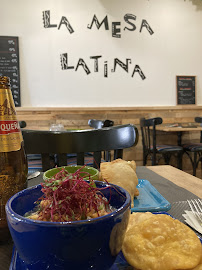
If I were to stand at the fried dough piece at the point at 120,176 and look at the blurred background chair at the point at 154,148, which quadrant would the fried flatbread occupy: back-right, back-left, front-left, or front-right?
back-right

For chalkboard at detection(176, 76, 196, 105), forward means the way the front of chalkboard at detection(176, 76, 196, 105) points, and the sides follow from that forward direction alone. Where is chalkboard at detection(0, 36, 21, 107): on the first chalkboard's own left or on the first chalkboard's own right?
on the first chalkboard's own right

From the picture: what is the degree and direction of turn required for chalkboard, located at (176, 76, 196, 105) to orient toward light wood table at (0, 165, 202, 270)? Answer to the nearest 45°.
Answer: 0° — it already faces it

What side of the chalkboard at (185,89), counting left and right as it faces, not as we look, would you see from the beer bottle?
front

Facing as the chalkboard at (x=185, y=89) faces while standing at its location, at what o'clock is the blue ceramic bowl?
The blue ceramic bowl is roughly at 12 o'clock from the chalkboard.

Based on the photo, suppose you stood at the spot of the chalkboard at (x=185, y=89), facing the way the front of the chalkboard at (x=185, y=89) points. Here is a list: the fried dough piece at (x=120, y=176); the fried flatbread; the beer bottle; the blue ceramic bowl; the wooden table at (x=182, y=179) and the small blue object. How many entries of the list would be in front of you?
6

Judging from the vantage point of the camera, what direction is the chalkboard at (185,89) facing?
facing the viewer

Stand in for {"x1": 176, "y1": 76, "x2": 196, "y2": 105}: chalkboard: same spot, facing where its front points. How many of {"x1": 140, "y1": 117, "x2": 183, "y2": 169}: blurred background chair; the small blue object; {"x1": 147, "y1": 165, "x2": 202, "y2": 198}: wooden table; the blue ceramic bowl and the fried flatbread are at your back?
0

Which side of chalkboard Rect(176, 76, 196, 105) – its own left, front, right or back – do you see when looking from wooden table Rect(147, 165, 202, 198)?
front

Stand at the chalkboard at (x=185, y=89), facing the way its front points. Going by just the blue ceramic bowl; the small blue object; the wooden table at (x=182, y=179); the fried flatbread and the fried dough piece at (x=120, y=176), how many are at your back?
0

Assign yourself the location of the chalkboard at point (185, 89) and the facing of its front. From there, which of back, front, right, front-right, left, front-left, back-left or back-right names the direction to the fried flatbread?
front

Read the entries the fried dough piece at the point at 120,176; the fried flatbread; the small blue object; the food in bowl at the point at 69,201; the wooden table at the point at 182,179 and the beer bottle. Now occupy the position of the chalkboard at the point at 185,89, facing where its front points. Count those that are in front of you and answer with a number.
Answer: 6
